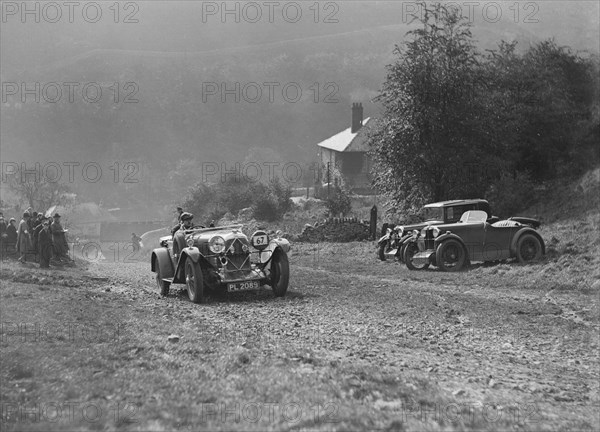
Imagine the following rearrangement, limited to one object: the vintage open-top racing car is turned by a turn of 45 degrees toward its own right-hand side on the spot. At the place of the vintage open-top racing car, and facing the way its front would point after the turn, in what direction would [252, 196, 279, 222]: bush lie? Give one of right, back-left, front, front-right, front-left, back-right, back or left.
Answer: back

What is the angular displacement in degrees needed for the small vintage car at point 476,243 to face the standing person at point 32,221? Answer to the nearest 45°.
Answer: approximately 45° to its right

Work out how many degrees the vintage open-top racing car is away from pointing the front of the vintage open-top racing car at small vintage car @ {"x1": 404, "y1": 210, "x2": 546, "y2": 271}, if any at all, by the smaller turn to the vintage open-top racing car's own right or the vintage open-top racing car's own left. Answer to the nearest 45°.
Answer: approximately 90° to the vintage open-top racing car's own left

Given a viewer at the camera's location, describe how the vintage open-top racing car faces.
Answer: facing the viewer and to the right of the viewer

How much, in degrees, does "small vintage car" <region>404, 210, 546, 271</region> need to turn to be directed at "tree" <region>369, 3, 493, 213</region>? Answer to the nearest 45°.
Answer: approximately 135° to its right

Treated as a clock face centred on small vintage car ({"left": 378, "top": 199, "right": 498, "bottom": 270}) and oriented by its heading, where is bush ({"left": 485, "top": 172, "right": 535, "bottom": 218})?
The bush is roughly at 5 o'clock from the small vintage car.

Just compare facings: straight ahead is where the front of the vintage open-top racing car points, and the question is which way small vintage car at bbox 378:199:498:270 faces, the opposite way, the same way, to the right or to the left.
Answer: to the right

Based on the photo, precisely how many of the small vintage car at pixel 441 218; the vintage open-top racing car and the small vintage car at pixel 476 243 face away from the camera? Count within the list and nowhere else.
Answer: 0

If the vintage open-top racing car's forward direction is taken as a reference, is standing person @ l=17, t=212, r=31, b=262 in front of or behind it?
behind

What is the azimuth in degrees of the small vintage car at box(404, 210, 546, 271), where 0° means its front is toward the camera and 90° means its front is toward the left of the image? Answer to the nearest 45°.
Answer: approximately 45°

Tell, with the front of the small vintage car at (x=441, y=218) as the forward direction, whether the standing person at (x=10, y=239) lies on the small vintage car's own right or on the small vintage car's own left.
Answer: on the small vintage car's own right

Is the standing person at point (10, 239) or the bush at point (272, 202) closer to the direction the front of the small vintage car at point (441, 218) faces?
the standing person

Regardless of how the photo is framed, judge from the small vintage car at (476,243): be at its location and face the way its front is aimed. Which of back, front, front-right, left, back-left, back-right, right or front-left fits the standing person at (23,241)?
front-right

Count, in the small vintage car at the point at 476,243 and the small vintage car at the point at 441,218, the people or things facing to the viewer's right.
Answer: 0

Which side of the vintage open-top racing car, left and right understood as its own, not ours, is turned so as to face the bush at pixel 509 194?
left

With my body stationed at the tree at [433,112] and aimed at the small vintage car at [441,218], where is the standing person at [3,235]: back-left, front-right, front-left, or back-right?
front-right

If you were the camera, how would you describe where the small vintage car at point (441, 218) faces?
facing the viewer and to the left of the viewer

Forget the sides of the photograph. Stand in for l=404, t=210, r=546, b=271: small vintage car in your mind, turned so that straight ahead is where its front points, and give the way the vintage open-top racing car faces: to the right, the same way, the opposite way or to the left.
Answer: to the left
